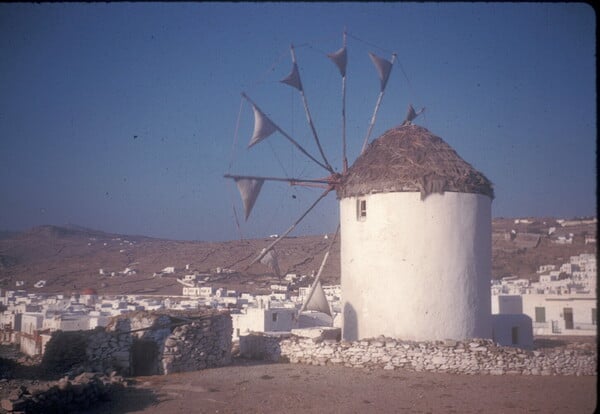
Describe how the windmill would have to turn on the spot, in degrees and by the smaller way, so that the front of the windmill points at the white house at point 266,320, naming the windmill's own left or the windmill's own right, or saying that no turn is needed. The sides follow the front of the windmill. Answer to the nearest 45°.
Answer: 0° — it already faces it

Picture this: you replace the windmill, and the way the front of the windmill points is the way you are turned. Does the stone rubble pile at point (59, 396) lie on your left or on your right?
on your left

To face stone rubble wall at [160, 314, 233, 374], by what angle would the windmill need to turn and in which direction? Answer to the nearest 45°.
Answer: approximately 45° to its left

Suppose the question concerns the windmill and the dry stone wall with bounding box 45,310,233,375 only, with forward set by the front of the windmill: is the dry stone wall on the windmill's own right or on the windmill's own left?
on the windmill's own left

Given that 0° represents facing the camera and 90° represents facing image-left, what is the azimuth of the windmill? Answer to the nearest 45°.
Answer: approximately 135°
